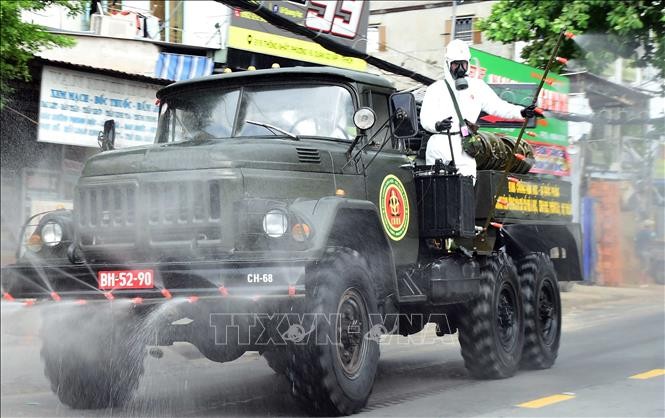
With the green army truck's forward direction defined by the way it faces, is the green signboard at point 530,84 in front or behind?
behind

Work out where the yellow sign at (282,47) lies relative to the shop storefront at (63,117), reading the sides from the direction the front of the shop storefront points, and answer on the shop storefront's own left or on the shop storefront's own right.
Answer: on the shop storefront's own left

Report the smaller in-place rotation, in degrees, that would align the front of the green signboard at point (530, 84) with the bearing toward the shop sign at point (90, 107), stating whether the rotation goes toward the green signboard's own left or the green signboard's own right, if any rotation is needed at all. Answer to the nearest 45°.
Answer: approximately 90° to the green signboard's own right

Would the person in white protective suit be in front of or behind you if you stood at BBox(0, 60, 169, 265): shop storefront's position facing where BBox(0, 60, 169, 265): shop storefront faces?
in front

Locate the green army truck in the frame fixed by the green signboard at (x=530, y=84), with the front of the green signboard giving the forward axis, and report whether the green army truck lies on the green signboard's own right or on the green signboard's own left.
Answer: on the green signboard's own right

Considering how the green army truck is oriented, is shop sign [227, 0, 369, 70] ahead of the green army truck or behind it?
behind

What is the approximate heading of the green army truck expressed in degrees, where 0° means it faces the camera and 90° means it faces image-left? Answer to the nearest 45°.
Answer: approximately 45°

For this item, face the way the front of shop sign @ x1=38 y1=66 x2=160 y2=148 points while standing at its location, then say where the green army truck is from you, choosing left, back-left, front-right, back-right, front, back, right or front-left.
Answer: front-right

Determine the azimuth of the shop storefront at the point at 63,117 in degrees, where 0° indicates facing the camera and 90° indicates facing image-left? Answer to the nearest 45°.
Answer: approximately 315°
